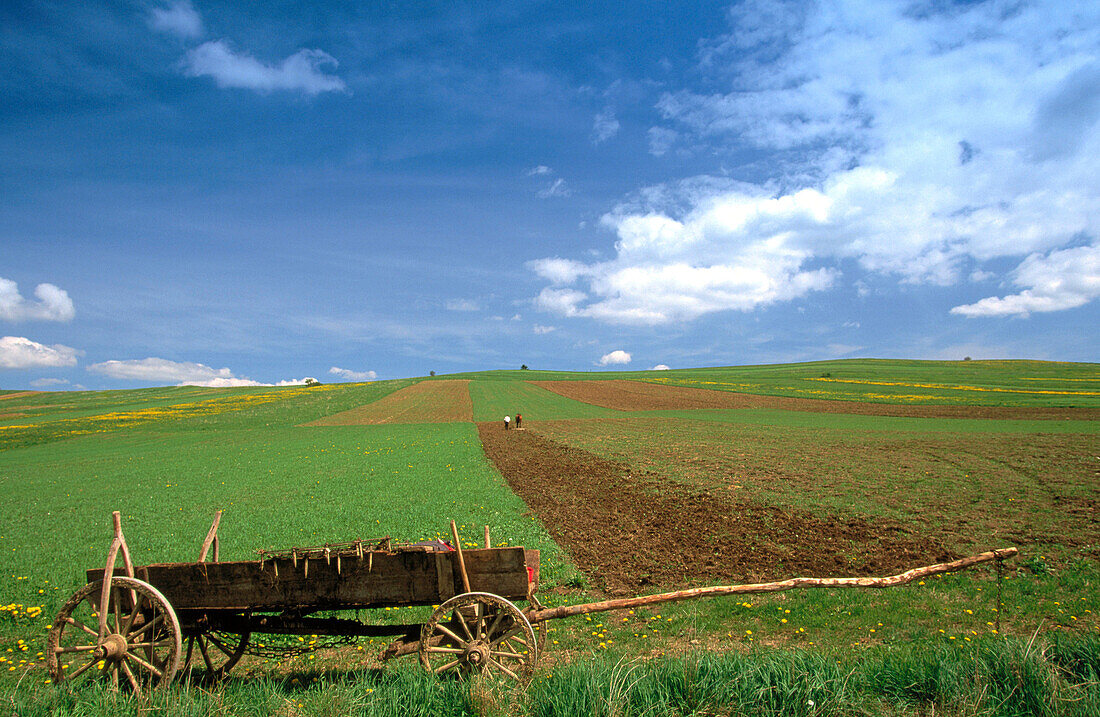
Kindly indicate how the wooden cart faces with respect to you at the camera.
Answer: facing to the right of the viewer
